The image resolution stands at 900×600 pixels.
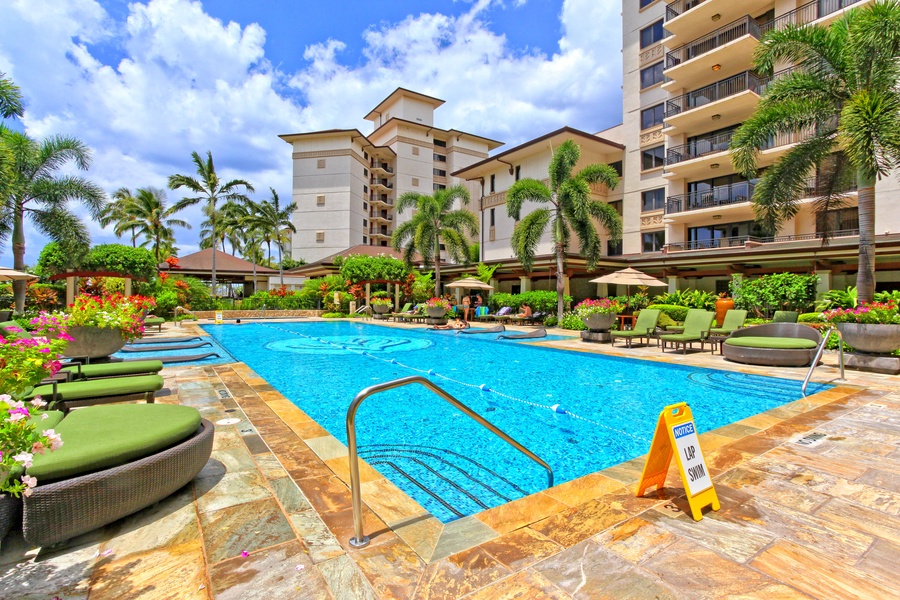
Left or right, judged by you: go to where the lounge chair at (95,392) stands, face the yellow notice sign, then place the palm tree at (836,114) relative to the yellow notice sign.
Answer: left

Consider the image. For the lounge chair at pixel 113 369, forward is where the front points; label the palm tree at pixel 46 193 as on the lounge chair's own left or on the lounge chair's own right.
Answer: on the lounge chair's own left

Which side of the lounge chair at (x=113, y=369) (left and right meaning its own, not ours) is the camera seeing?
right

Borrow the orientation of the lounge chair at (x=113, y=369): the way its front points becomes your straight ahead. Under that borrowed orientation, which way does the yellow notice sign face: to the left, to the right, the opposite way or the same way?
to the right

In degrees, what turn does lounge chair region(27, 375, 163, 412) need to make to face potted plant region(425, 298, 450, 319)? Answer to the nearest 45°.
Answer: approximately 45° to its left

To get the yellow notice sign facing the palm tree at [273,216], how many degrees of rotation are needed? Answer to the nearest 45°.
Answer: approximately 180°

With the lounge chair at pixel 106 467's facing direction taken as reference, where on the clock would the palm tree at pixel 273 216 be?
The palm tree is roughly at 11 o'clock from the lounge chair.

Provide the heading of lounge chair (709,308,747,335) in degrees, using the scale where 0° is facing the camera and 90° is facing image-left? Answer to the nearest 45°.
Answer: approximately 45°

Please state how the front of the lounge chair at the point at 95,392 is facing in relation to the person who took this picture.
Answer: facing to the right of the viewer

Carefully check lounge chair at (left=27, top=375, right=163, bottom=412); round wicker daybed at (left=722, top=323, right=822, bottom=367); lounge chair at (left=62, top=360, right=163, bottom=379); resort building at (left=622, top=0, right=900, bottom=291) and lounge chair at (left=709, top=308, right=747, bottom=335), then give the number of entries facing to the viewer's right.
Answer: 2

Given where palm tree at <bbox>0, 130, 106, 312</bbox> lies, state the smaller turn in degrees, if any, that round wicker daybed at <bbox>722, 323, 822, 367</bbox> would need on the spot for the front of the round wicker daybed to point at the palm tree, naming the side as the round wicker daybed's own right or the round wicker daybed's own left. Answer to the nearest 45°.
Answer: approximately 45° to the round wicker daybed's own right

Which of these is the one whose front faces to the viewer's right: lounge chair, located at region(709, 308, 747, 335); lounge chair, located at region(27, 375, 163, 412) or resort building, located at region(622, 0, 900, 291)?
lounge chair, located at region(27, 375, 163, 412)

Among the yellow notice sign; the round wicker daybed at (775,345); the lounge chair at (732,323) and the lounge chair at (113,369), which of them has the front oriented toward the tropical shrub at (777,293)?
the lounge chair at (113,369)

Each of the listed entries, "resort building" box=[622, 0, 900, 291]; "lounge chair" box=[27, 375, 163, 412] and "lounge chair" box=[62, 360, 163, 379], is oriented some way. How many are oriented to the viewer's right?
2

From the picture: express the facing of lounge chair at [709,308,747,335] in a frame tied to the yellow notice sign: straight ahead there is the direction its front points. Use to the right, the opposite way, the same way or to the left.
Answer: to the right
